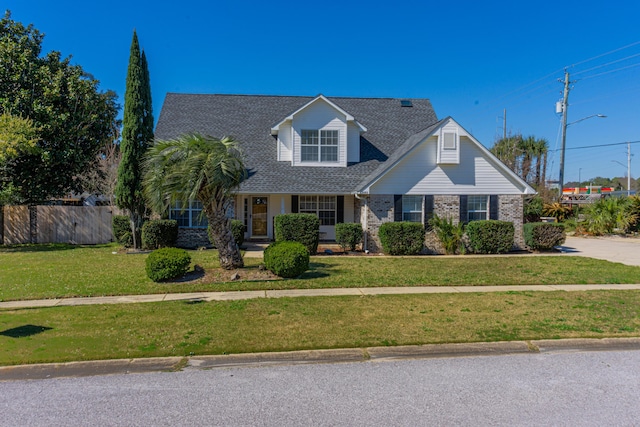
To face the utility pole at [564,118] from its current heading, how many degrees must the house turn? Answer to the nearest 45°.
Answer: approximately 135° to its left

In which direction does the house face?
toward the camera

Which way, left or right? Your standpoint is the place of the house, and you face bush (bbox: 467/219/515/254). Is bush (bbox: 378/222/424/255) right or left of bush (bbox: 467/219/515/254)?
right

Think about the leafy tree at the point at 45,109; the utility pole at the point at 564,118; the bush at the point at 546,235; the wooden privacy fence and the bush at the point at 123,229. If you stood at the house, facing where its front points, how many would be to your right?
3

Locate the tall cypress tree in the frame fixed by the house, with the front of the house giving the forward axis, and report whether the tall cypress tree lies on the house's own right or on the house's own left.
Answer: on the house's own right

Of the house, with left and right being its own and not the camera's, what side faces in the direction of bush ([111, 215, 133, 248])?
right

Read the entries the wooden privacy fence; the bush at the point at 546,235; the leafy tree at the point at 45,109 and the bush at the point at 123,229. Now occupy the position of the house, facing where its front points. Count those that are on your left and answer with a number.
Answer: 1

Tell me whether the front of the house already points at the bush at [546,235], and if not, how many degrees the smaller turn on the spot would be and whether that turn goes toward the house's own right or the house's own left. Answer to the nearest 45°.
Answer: approximately 90° to the house's own left

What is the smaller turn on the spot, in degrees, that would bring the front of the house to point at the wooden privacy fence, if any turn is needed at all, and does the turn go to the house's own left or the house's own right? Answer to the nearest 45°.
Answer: approximately 90° to the house's own right

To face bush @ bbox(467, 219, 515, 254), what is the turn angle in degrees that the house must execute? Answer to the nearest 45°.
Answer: approximately 90° to its left

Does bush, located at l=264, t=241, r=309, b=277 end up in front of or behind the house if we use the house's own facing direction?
in front

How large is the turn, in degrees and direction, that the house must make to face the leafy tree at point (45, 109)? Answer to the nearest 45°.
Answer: approximately 90° to its right

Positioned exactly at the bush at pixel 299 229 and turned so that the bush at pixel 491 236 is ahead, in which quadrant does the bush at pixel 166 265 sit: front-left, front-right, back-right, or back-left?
back-right

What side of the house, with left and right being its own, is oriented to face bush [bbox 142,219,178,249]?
right

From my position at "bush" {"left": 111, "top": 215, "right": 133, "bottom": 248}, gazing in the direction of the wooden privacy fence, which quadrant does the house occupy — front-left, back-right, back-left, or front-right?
back-right

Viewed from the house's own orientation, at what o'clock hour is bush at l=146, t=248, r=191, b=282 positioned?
The bush is roughly at 1 o'clock from the house.
